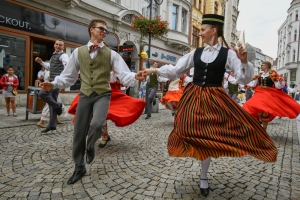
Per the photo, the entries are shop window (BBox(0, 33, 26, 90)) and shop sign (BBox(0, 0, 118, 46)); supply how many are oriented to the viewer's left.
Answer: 0

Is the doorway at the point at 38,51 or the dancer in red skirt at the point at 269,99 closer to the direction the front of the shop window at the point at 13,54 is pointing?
the dancer in red skirt

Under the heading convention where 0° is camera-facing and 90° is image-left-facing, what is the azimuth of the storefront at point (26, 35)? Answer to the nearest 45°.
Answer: approximately 315°

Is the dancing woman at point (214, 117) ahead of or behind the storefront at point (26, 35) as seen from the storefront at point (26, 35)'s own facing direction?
ahead

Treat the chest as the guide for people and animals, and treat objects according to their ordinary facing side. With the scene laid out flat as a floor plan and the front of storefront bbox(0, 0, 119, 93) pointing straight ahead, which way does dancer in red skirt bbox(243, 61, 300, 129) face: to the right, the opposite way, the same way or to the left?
to the right

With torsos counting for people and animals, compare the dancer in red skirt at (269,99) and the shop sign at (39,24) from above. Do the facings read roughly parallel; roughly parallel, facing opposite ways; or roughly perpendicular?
roughly perpendicular

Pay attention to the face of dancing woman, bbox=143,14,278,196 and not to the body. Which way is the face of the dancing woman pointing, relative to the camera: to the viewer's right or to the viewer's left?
to the viewer's left

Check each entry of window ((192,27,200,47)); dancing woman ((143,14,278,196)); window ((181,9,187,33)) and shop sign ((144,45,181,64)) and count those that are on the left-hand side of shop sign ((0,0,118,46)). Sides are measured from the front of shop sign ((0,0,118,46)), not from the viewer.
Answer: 3

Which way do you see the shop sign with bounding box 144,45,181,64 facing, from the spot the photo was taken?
facing the viewer and to the right of the viewer

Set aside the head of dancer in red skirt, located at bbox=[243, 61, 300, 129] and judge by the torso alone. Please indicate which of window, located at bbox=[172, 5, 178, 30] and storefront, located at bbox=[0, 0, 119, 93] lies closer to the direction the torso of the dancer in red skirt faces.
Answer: the storefront

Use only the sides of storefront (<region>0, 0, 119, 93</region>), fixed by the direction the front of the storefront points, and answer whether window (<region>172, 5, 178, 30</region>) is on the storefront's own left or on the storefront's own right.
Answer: on the storefront's own left

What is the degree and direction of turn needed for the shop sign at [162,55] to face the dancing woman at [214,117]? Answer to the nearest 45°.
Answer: approximately 45° to its right

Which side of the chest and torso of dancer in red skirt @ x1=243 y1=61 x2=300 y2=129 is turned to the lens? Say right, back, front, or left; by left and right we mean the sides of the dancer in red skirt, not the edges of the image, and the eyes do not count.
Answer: front

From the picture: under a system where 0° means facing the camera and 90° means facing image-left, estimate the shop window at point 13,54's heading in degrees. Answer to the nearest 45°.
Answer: approximately 315°

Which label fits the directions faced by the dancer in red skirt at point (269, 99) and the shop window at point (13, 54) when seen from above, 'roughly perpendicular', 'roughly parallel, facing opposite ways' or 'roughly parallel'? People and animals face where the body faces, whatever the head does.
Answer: roughly perpendicular

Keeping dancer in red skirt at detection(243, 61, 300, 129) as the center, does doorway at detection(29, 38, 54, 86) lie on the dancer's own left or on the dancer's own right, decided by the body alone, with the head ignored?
on the dancer's own right

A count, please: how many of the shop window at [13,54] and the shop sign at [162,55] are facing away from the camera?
0
